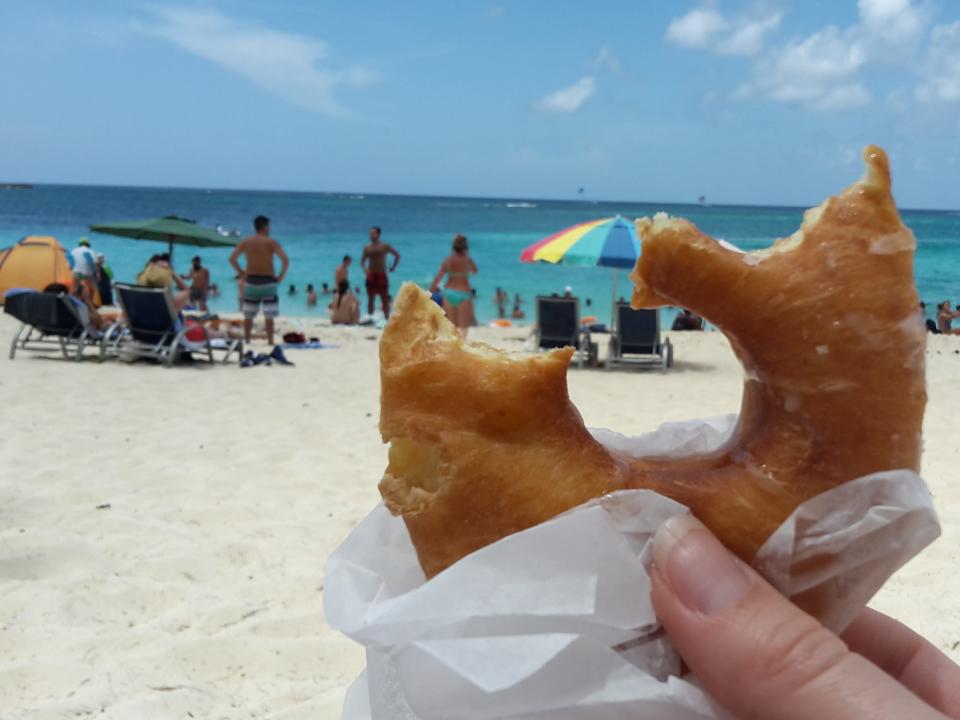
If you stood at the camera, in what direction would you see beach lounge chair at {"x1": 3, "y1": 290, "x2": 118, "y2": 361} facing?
facing away from the viewer and to the right of the viewer

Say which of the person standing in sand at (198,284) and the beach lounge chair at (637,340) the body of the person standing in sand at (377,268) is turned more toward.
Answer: the beach lounge chair

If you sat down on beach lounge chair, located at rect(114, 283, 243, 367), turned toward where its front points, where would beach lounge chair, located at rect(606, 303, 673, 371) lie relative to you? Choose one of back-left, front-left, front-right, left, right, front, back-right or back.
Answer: front-right

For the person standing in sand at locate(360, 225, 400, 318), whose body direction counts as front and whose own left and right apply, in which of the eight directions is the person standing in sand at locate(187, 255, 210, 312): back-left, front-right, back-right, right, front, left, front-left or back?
back-right

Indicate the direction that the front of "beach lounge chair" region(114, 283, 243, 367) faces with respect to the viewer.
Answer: facing away from the viewer and to the right of the viewer

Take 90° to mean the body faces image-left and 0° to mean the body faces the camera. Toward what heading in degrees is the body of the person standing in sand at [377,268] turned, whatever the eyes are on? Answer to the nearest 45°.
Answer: approximately 0°

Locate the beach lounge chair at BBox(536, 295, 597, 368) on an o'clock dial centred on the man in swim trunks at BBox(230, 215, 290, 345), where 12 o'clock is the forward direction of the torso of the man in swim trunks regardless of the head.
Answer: The beach lounge chair is roughly at 4 o'clock from the man in swim trunks.

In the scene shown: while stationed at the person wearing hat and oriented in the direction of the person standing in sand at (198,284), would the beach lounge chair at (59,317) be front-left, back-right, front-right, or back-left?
back-right

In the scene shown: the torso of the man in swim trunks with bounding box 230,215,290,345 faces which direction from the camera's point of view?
away from the camera

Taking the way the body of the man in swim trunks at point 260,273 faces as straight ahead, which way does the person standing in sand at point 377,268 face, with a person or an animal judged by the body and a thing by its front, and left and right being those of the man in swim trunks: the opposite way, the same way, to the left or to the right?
the opposite way
